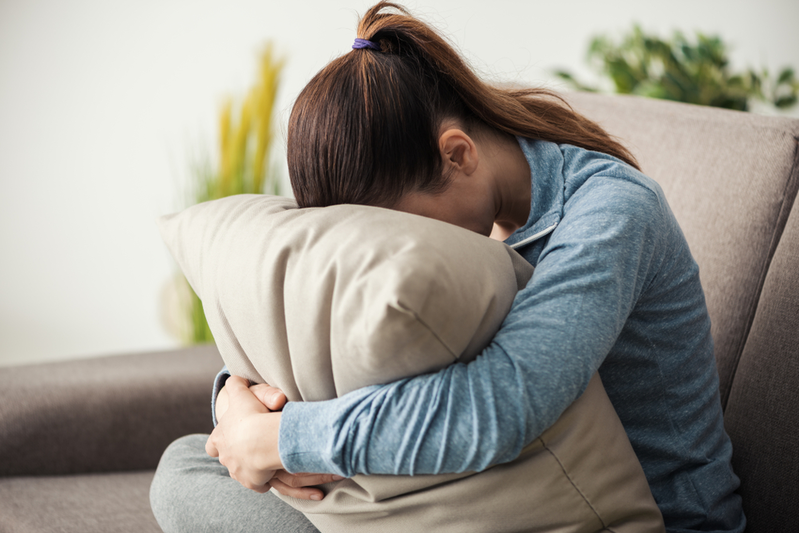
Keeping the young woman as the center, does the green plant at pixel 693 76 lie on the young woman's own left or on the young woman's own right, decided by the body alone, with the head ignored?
on the young woman's own right

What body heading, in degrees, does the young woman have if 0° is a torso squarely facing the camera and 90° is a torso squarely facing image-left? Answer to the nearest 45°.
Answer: approximately 90°

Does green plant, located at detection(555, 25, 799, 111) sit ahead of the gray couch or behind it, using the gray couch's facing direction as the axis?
behind

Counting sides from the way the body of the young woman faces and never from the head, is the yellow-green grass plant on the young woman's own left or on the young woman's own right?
on the young woman's own right

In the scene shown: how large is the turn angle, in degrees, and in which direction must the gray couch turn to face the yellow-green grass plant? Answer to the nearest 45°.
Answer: approximately 90° to its right

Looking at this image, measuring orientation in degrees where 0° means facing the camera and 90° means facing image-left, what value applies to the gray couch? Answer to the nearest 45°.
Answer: approximately 45°
